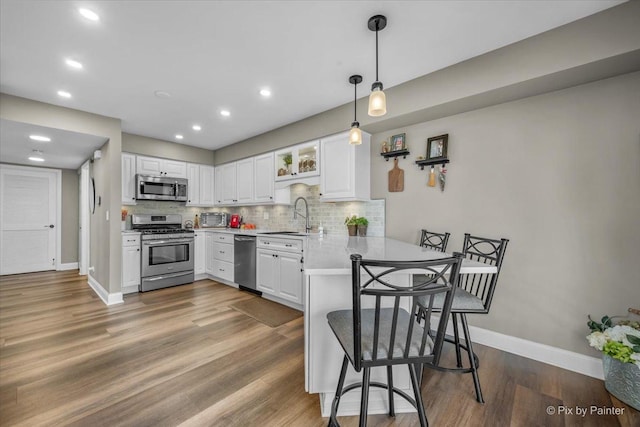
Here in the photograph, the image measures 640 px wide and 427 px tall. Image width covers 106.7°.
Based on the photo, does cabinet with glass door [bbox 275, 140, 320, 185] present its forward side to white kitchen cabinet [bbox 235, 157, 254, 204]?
no

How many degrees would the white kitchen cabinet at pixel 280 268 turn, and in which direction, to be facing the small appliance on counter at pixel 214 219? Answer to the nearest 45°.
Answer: approximately 90° to its right

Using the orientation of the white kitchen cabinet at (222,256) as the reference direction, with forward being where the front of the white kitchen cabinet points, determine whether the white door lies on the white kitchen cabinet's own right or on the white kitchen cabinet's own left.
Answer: on the white kitchen cabinet's own right

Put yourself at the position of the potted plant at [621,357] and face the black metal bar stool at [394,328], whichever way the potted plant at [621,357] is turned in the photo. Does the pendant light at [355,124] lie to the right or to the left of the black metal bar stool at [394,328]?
right

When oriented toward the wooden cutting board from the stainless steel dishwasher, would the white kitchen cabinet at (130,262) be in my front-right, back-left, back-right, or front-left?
back-right

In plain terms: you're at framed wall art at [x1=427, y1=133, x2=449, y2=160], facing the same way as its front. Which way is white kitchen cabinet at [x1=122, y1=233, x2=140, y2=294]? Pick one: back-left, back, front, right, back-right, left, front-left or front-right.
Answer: front-right

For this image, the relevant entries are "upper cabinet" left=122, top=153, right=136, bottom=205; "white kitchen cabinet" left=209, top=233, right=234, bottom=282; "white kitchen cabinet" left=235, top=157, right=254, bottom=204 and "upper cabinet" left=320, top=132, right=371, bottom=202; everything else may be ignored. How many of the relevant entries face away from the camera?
0

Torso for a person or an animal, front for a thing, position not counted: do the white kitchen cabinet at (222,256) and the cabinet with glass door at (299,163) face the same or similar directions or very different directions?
same or similar directions

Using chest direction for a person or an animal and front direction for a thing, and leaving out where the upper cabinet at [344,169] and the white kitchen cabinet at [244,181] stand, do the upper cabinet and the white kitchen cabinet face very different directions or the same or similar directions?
same or similar directions

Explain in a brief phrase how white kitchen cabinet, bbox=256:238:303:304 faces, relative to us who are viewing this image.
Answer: facing the viewer and to the left of the viewer

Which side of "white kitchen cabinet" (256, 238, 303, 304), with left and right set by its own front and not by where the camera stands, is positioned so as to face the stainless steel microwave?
right

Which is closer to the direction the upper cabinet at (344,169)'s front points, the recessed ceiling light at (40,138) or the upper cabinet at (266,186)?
the recessed ceiling light

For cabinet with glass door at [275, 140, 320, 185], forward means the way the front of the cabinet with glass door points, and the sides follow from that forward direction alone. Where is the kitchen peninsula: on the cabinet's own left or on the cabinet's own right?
on the cabinet's own left

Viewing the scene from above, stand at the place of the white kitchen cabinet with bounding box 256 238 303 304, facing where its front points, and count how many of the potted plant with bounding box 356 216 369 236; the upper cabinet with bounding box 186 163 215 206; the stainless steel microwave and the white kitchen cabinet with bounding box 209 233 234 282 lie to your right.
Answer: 3

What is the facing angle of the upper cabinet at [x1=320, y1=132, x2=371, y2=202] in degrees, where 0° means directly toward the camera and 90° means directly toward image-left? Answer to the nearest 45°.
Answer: approximately 45°

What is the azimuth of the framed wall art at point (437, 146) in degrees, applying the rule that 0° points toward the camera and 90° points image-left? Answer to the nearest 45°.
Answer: approximately 45°

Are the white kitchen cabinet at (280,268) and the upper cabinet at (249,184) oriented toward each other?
no

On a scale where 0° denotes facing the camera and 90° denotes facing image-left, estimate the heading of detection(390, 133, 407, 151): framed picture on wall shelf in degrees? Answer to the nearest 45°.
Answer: approximately 45°

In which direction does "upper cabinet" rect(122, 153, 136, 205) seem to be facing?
toward the camera
